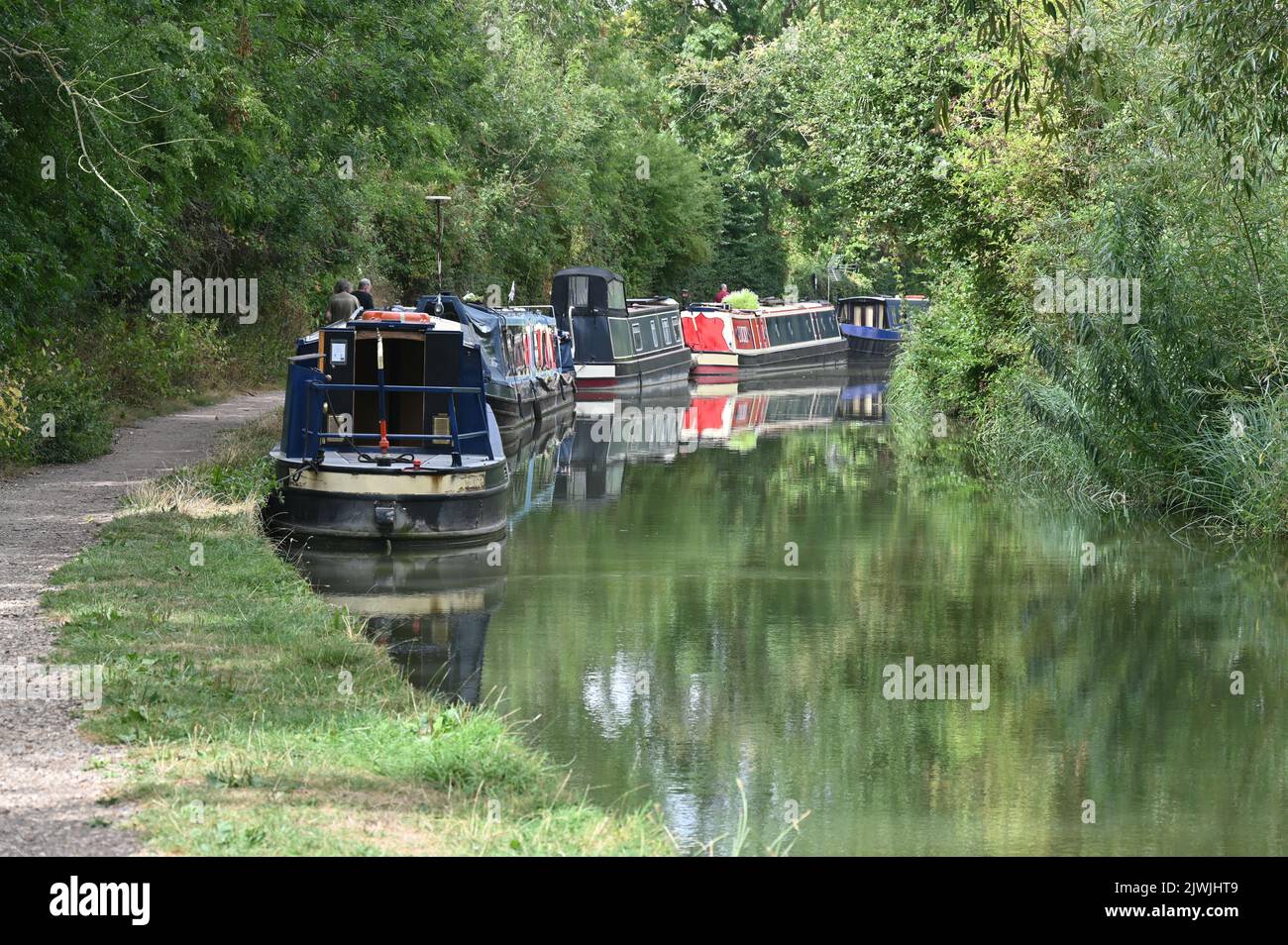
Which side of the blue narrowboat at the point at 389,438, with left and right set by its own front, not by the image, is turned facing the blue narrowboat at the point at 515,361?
front

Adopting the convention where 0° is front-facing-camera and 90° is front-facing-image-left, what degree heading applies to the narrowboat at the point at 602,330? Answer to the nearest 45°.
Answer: approximately 225°

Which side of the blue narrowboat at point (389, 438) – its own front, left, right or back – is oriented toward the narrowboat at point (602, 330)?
front

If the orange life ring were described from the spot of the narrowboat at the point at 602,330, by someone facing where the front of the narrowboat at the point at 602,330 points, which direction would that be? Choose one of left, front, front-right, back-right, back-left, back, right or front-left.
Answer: back-right

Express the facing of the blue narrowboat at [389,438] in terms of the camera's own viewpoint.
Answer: facing away from the viewer

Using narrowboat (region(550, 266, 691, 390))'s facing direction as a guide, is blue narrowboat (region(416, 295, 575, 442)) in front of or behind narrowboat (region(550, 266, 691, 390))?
behind

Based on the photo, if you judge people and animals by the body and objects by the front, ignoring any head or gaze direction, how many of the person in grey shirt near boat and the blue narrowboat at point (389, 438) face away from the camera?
2

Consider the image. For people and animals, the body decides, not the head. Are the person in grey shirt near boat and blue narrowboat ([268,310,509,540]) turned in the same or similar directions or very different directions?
same or similar directions

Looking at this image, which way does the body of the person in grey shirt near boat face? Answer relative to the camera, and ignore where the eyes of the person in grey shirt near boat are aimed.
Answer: away from the camera

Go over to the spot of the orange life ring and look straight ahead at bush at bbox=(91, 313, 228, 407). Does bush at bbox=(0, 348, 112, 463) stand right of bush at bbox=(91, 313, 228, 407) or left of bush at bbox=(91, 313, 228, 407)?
left

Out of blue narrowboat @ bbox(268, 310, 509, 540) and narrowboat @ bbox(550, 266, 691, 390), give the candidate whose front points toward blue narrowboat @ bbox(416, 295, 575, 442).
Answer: blue narrowboat @ bbox(268, 310, 509, 540)

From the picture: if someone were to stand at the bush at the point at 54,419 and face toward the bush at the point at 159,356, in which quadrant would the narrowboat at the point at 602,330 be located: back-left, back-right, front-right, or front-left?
front-right

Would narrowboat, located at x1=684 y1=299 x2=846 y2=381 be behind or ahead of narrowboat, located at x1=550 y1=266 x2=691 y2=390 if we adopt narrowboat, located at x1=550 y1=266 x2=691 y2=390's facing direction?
ahead
